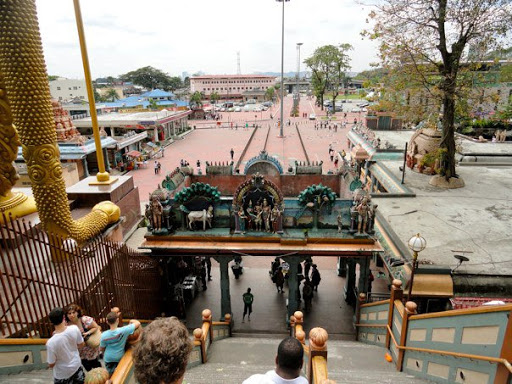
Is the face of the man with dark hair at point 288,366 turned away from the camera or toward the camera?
away from the camera

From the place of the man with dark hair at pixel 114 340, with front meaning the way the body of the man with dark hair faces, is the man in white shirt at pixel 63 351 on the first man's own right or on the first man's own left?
on the first man's own left

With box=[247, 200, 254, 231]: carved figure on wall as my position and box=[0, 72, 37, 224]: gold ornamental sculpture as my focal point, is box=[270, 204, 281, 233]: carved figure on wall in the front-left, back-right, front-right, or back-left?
back-left

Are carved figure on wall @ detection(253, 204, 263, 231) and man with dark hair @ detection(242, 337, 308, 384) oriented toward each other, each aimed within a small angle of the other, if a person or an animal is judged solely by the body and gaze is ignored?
yes

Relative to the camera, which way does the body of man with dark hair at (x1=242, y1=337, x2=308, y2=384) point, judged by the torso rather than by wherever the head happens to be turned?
away from the camera

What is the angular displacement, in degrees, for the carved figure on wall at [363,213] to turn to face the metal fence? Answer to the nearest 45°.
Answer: approximately 45° to its right

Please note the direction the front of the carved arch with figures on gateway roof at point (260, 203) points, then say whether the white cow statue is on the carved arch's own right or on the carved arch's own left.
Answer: on the carved arch's own right

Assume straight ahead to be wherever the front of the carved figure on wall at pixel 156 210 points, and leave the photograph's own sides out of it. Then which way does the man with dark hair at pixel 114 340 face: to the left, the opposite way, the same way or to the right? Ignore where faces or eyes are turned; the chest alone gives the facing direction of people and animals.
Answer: the opposite way
